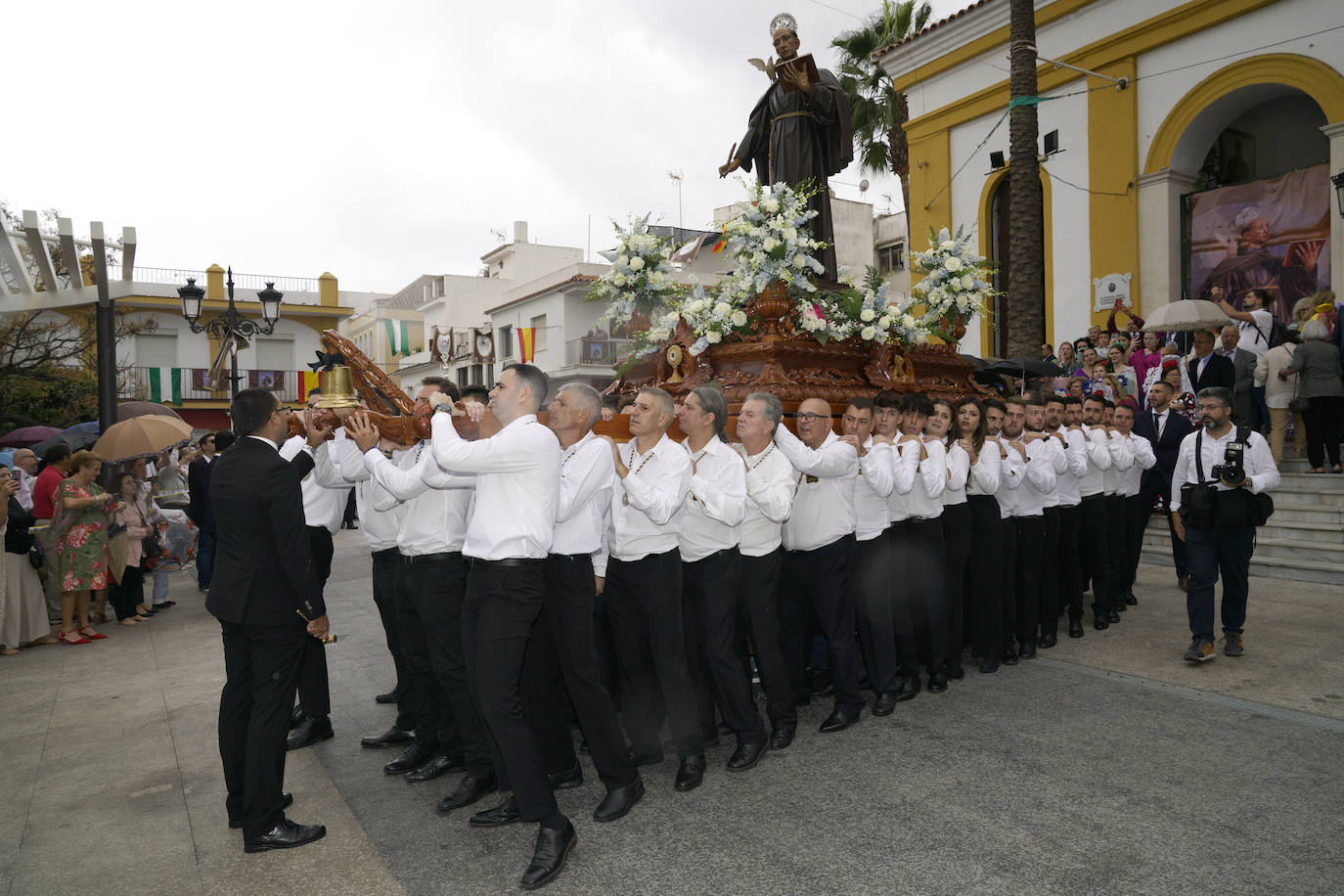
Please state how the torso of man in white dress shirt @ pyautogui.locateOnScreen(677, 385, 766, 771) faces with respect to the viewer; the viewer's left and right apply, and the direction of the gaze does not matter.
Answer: facing the viewer and to the left of the viewer

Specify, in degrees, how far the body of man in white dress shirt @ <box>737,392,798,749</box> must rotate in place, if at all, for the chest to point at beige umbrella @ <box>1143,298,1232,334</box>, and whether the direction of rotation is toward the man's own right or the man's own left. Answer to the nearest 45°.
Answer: approximately 180°

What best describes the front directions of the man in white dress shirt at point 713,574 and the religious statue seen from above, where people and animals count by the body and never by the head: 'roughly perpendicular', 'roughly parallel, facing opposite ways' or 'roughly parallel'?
roughly parallel

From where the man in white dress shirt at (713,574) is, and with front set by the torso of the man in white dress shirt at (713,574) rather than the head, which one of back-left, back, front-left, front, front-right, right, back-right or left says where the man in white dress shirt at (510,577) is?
front

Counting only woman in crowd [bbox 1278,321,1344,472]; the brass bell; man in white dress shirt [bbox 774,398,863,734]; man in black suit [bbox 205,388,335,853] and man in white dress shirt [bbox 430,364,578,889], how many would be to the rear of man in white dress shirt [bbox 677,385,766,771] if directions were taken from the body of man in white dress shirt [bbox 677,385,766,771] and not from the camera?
2

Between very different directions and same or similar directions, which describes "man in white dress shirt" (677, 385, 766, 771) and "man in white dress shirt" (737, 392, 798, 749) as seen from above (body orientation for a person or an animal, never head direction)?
same or similar directions

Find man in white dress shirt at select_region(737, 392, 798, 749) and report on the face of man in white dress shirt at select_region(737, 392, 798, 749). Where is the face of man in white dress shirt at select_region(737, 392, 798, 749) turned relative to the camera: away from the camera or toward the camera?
toward the camera

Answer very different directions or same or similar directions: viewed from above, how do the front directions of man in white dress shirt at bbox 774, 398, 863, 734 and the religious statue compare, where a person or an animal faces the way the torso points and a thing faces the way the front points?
same or similar directions

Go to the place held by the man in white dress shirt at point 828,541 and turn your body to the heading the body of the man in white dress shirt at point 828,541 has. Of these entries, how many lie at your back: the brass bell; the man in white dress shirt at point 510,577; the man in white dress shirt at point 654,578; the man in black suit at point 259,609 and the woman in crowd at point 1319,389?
1

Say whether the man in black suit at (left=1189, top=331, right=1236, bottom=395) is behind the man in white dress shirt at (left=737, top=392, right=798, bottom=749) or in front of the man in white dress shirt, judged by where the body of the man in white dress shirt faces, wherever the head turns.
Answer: behind

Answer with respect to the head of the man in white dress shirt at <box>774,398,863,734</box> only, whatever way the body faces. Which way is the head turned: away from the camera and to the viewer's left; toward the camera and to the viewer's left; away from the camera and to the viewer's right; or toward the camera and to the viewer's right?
toward the camera and to the viewer's left

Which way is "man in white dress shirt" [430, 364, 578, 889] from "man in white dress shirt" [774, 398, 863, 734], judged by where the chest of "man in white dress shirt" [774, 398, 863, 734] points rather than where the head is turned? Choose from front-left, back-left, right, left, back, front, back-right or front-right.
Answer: front

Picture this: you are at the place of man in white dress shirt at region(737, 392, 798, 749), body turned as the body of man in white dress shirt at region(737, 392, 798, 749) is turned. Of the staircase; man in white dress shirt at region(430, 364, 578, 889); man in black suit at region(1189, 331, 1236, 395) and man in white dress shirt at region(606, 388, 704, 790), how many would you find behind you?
2

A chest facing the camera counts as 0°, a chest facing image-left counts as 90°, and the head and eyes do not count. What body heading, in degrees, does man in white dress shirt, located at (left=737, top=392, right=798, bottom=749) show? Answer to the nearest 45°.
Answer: approximately 45°

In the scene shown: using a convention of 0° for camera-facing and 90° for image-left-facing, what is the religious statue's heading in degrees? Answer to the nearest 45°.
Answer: approximately 45°

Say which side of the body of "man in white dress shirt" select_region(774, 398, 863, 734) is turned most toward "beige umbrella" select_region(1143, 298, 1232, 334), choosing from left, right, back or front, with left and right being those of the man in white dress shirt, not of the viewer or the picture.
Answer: back
